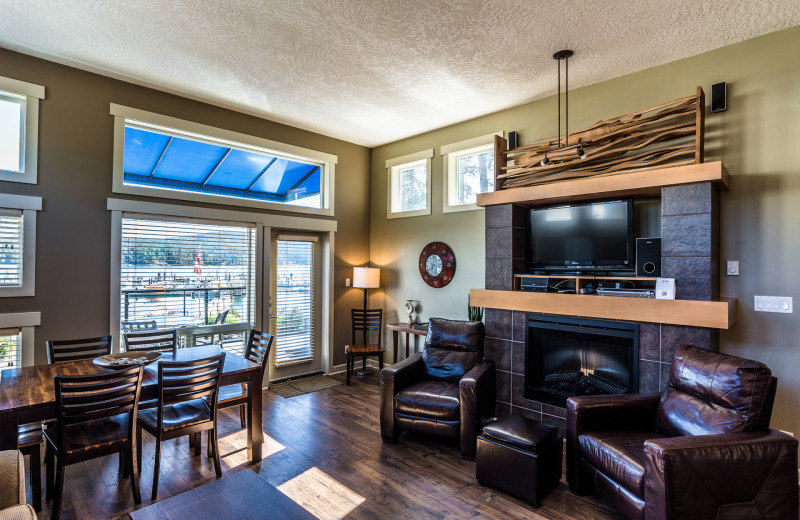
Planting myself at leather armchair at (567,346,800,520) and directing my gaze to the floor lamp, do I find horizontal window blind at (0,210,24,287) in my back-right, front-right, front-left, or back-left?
front-left

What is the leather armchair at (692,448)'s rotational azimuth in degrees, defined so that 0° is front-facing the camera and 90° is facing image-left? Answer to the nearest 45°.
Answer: approximately 45°

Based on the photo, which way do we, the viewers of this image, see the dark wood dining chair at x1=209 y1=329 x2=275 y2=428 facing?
facing the viewer and to the left of the viewer

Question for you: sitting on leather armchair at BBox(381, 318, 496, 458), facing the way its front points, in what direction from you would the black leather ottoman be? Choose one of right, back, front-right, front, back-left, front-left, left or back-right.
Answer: left

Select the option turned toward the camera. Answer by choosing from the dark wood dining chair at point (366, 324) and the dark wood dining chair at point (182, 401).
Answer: the dark wood dining chair at point (366, 324)

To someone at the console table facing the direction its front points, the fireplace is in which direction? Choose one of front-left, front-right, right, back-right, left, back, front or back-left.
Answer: left

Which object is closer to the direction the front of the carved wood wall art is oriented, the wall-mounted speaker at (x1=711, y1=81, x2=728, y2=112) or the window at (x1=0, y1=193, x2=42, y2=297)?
the window

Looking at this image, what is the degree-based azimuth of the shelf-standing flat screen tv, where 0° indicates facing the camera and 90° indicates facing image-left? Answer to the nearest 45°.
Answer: approximately 45°

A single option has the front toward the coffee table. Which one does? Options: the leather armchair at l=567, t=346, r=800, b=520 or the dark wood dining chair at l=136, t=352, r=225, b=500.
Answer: the leather armchair

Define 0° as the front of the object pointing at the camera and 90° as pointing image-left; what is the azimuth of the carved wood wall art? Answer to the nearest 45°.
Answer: approximately 45°

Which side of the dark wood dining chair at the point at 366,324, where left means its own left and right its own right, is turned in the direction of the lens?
front

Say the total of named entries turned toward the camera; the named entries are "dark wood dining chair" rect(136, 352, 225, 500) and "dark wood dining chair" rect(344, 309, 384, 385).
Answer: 1

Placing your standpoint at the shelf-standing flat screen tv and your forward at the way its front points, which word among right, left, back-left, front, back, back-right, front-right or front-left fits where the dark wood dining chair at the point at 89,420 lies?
front

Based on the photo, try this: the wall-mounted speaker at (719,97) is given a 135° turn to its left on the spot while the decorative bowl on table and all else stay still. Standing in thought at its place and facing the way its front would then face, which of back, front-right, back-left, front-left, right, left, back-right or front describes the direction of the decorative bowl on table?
back-right
